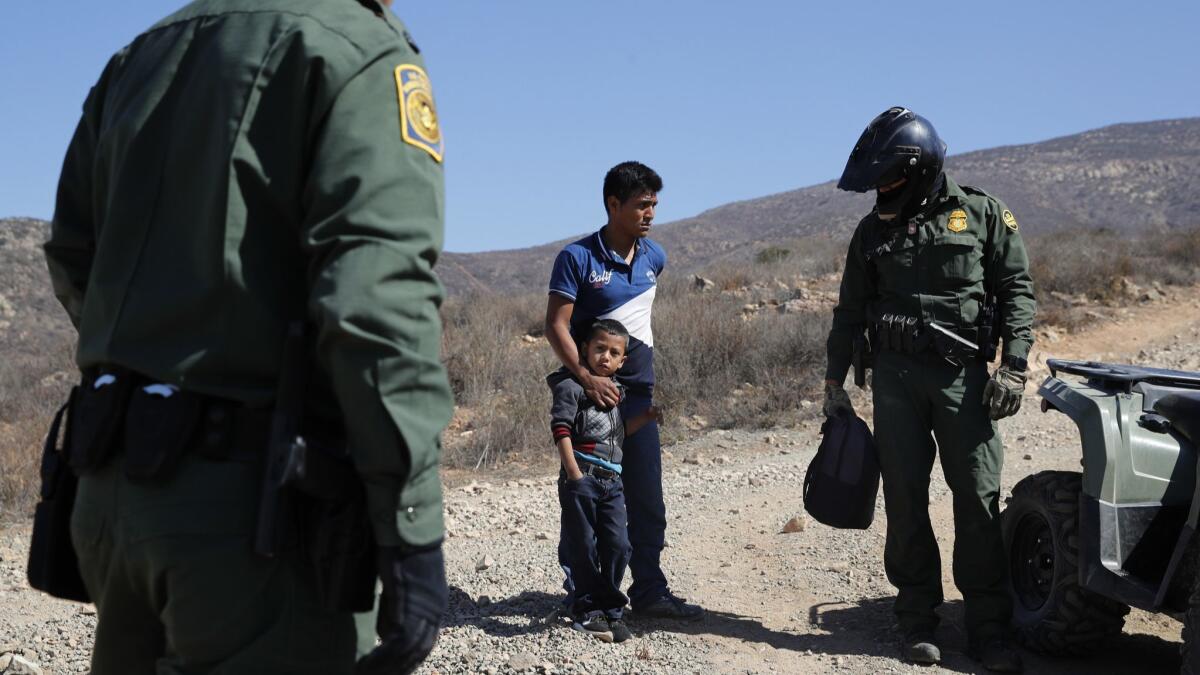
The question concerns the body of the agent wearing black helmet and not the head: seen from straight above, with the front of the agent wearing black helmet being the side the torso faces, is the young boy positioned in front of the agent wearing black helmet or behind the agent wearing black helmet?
in front

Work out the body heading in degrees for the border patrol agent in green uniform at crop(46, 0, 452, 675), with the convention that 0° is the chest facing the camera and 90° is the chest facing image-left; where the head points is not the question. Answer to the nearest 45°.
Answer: approximately 225°

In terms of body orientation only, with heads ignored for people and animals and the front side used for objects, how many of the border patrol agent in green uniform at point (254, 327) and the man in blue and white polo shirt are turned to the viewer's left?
0

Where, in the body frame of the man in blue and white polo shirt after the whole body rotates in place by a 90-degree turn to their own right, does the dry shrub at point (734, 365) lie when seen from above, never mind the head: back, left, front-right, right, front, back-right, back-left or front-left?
back-right

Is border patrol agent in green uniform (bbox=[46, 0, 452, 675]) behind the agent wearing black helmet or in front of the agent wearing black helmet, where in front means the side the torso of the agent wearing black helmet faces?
in front

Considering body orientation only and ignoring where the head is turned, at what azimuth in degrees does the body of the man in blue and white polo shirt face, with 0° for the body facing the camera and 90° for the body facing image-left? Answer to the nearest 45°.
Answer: approximately 315°

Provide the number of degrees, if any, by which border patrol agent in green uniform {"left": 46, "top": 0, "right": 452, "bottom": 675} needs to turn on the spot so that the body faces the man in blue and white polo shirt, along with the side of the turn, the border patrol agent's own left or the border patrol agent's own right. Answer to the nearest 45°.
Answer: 0° — they already face them

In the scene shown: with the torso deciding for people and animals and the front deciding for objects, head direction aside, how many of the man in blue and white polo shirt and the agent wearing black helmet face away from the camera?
0

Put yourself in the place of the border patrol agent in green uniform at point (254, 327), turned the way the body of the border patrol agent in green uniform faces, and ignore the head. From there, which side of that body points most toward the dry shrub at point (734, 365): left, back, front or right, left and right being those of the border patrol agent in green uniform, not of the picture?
front

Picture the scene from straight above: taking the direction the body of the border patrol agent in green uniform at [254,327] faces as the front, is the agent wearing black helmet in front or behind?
in front

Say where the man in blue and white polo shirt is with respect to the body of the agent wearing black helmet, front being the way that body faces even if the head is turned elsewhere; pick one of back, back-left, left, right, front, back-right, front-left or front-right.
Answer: front-right
